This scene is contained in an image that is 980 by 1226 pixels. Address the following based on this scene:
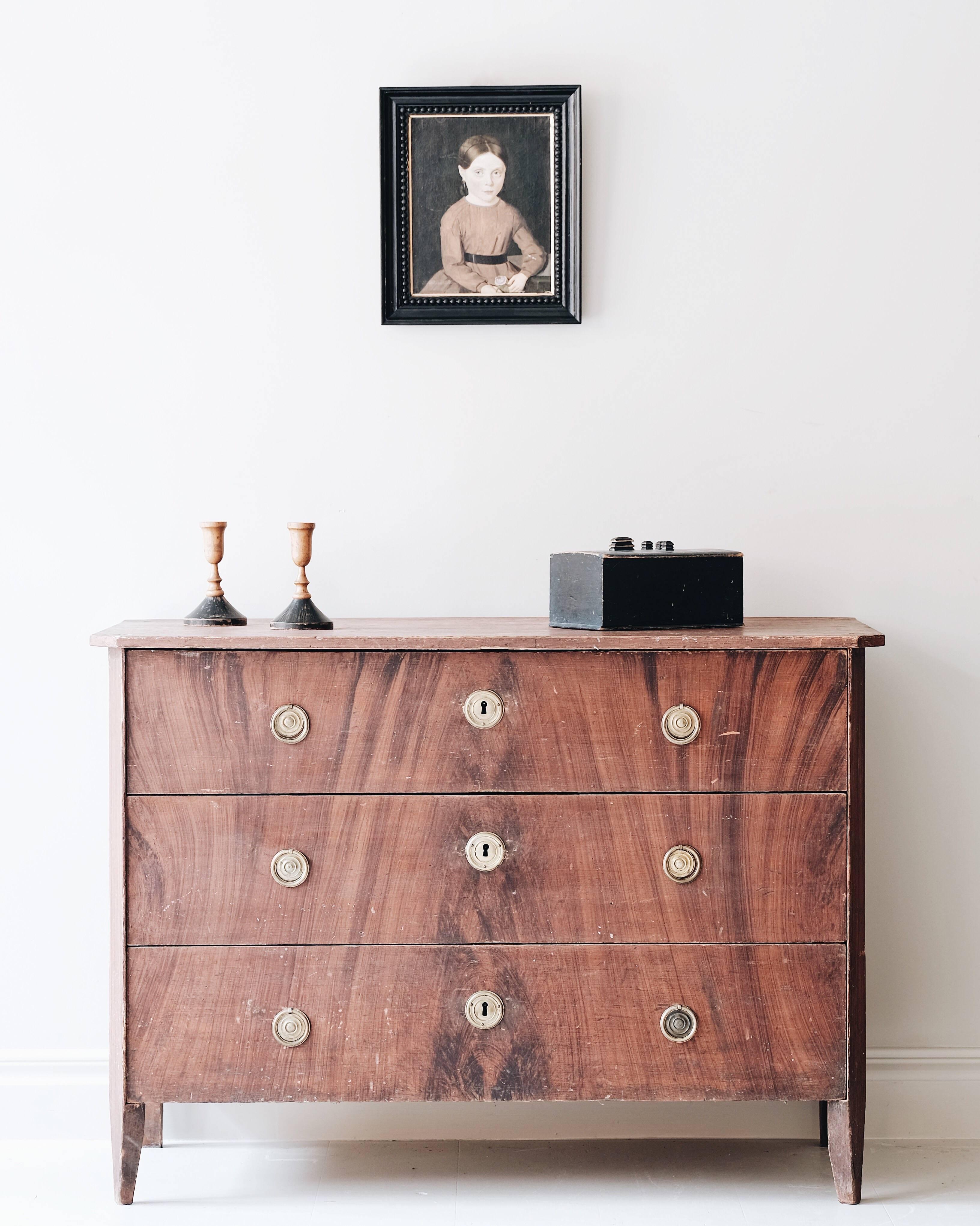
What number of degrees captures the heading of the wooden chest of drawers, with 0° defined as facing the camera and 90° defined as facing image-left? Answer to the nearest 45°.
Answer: approximately 0°

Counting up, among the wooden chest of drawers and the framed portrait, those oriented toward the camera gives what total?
2
